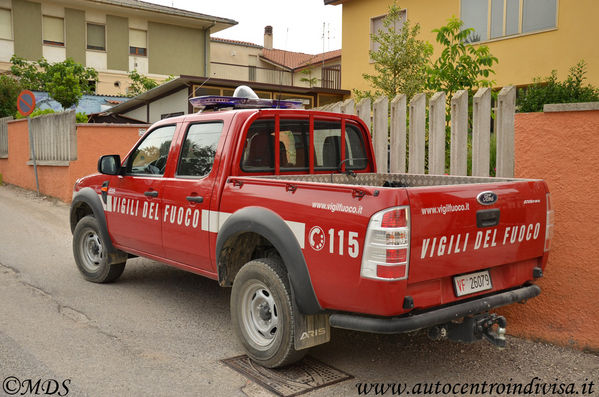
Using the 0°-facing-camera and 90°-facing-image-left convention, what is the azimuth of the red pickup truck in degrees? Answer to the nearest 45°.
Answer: approximately 135°

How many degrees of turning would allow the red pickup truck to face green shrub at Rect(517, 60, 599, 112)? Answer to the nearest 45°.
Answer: approximately 90° to its right

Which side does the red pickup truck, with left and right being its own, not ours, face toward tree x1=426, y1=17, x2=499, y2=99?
right

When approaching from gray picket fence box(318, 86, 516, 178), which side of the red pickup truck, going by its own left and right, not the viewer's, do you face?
right

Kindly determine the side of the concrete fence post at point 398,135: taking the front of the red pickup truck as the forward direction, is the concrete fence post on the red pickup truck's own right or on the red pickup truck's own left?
on the red pickup truck's own right

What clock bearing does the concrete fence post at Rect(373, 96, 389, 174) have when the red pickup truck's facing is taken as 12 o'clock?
The concrete fence post is roughly at 2 o'clock from the red pickup truck.

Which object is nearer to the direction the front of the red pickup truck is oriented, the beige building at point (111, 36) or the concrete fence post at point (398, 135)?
the beige building

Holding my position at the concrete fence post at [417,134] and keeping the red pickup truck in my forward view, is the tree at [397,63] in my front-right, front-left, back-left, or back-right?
back-right

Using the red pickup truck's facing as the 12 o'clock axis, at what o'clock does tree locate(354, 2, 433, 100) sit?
The tree is roughly at 2 o'clock from the red pickup truck.

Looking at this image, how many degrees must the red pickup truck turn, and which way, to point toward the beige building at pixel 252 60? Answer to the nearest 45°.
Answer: approximately 45° to its right
